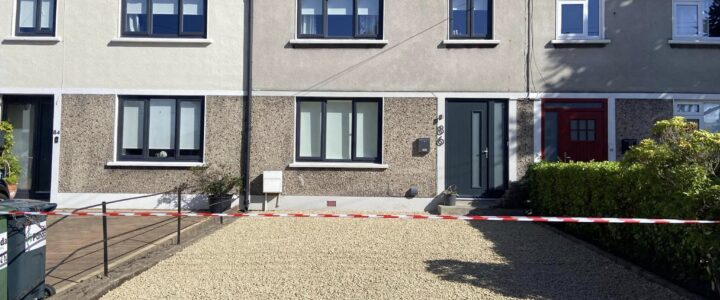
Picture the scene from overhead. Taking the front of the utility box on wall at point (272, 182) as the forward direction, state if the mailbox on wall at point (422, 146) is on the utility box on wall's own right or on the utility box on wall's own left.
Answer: on the utility box on wall's own left

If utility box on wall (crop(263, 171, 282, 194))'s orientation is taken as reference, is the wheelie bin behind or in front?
in front

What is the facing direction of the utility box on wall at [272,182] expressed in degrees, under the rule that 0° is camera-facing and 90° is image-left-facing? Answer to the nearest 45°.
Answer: approximately 0°

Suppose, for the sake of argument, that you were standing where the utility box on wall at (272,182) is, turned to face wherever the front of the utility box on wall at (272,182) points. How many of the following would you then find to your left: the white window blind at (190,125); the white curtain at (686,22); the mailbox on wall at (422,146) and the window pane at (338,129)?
3

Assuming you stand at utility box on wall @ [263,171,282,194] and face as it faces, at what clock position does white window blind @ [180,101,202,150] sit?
The white window blind is roughly at 4 o'clock from the utility box on wall.

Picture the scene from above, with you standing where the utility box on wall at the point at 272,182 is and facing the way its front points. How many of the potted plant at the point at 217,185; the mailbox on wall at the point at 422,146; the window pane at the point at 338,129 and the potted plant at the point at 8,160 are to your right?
2

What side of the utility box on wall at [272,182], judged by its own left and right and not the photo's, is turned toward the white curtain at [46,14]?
right

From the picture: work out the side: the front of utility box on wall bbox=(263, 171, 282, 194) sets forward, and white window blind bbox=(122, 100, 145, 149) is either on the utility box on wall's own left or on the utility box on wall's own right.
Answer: on the utility box on wall's own right

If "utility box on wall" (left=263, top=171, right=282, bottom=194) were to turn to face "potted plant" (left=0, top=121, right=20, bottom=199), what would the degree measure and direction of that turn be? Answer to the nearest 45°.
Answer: approximately 90° to its right

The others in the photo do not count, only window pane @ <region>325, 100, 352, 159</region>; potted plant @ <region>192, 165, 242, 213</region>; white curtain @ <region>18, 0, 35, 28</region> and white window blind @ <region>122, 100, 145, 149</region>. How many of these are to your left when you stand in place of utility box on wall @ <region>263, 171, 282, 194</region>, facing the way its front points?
1

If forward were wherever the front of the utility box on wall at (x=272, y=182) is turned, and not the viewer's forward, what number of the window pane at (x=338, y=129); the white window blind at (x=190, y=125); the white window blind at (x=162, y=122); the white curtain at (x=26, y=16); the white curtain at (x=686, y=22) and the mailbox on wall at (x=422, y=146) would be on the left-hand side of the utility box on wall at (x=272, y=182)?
3

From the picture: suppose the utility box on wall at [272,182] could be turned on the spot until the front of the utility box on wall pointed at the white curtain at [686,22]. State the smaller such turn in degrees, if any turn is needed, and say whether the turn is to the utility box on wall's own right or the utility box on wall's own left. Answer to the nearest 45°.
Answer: approximately 90° to the utility box on wall's own left
